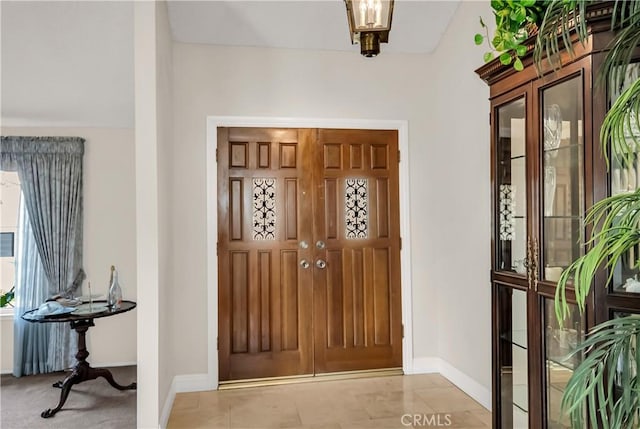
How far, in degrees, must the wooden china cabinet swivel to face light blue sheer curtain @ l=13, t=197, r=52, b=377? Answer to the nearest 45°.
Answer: approximately 45° to its right

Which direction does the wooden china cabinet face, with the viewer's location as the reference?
facing the viewer and to the left of the viewer

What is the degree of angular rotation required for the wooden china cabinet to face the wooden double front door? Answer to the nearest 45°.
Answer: approximately 90° to its right

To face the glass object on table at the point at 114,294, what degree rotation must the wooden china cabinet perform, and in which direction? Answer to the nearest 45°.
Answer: approximately 45° to its right

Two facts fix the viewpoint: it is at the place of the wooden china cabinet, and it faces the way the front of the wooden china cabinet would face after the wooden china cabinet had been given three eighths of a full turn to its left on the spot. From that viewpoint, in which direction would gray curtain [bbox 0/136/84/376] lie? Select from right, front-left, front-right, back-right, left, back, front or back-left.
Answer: back

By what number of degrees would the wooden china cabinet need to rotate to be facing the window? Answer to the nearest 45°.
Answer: approximately 45° to its right
